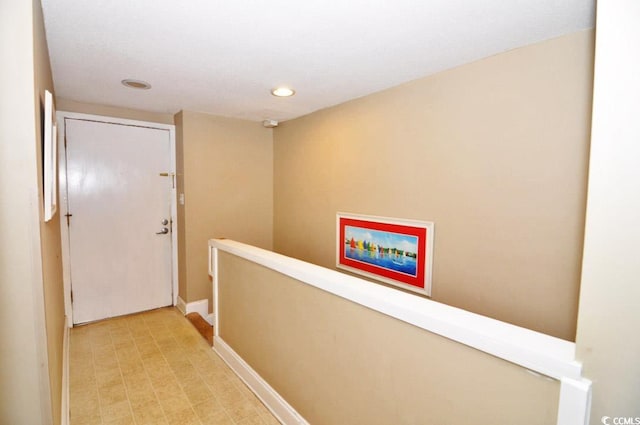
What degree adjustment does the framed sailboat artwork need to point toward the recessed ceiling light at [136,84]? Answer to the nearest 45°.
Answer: approximately 45° to its right

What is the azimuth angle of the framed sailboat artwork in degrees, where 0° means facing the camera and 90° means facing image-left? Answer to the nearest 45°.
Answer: approximately 45°
